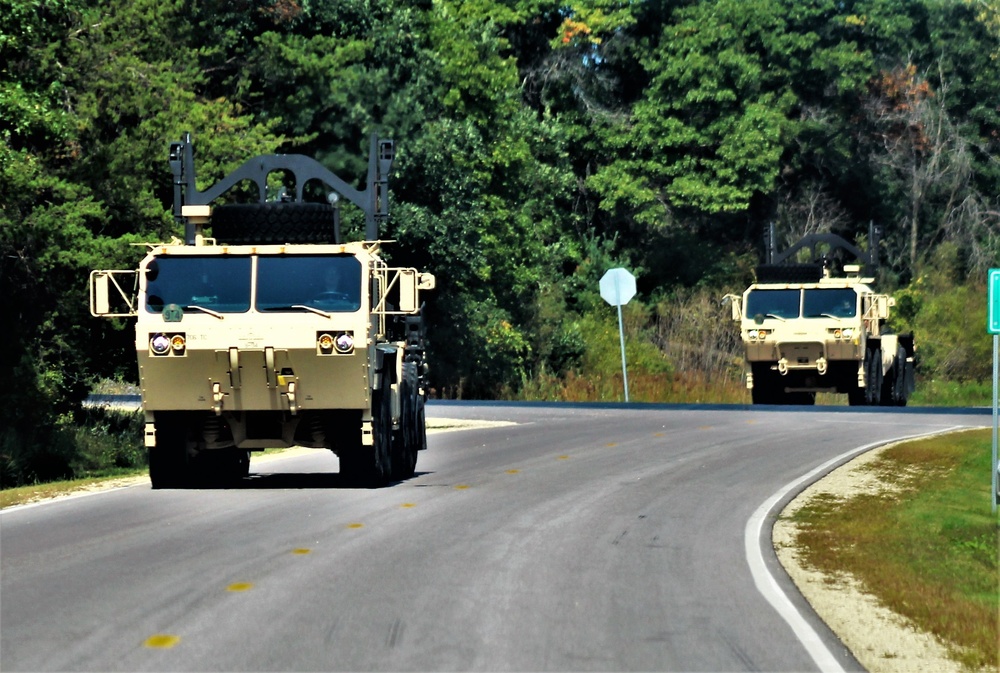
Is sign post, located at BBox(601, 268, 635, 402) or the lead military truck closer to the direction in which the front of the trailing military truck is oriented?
the lead military truck

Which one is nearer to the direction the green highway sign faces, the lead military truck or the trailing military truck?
the lead military truck

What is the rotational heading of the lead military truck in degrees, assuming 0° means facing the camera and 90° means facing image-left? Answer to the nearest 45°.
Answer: approximately 0°

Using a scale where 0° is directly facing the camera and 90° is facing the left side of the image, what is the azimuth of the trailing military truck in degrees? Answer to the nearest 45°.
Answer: approximately 0°

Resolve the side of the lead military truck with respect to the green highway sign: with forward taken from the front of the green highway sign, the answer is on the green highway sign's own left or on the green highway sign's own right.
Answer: on the green highway sign's own right

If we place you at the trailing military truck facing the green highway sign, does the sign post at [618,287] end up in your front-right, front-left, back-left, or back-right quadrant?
back-right

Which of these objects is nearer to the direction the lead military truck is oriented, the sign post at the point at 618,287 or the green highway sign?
the green highway sign

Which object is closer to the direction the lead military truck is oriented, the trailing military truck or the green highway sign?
the green highway sign

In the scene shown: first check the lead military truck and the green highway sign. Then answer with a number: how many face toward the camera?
2
